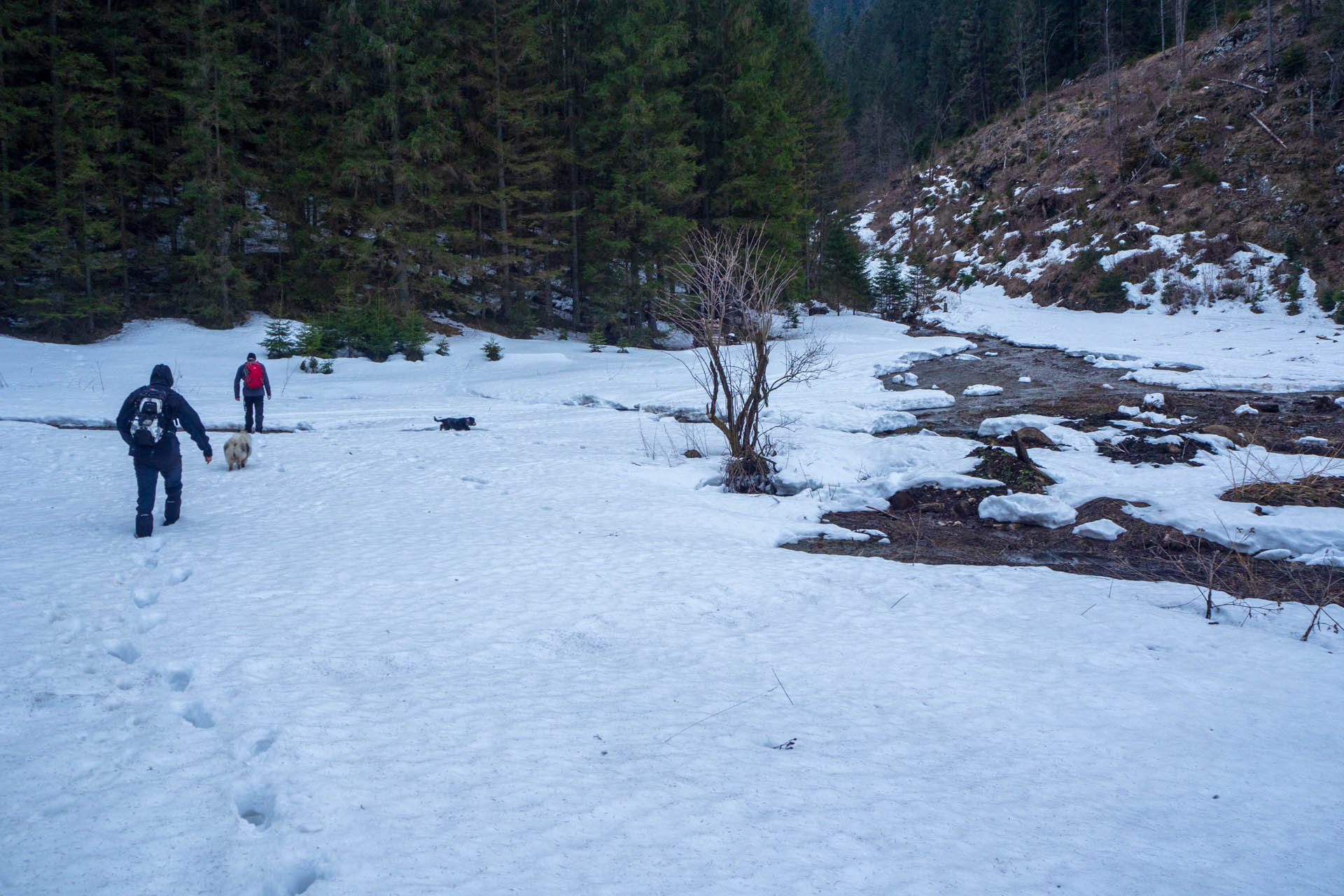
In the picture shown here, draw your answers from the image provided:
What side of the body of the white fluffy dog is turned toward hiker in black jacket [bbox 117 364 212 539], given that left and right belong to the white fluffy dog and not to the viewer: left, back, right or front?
back

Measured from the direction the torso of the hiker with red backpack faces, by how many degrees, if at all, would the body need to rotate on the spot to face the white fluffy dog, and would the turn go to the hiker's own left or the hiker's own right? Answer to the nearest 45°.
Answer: approximately 180°

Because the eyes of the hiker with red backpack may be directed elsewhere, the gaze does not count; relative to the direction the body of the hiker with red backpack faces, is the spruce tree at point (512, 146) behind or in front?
in front

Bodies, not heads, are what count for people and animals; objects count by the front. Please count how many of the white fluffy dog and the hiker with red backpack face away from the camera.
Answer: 2

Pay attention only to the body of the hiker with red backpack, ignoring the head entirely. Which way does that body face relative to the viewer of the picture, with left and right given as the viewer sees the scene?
facing away from the viewer

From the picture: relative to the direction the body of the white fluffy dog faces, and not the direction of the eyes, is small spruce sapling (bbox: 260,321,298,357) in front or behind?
in front

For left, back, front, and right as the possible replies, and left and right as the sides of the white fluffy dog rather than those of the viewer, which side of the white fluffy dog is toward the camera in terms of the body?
back

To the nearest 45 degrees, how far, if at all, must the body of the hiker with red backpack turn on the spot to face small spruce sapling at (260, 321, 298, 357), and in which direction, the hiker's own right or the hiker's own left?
0° — they already face it

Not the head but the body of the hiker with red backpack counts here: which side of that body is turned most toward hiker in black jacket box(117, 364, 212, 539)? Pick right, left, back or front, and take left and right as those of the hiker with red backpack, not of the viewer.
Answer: back
